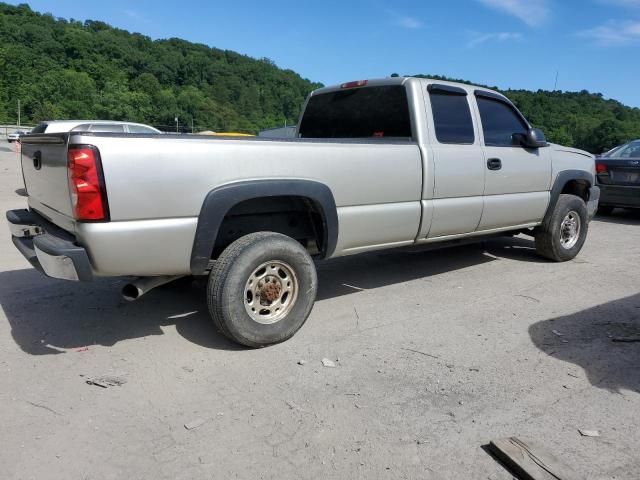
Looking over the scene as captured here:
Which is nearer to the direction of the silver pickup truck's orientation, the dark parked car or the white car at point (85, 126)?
the dark parked car

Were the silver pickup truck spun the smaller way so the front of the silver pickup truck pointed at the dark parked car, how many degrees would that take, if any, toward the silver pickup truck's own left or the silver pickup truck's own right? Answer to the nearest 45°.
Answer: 0° — it already faces it

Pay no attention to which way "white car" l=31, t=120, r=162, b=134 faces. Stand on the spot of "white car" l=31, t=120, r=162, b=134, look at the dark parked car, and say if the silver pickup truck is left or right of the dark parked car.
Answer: right

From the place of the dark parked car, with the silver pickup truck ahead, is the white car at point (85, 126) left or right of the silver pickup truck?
right

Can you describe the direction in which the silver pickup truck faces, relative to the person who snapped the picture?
facing away from the viewer and to the right of the viewer

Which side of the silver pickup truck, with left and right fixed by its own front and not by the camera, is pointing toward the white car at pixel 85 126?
left
